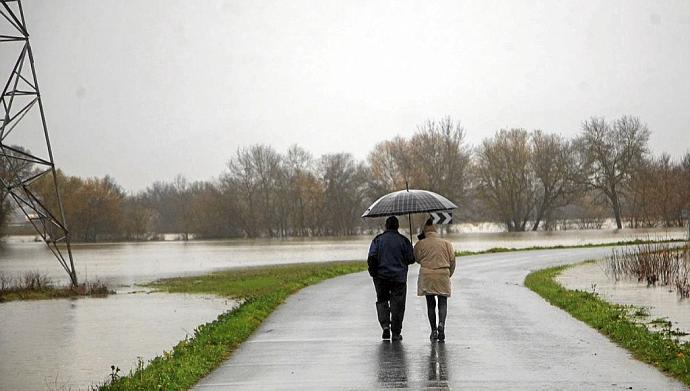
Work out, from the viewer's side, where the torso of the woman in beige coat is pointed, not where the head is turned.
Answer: away from the camera

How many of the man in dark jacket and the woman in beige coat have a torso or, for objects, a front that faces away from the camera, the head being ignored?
2

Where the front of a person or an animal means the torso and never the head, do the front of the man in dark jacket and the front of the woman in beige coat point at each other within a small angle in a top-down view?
no

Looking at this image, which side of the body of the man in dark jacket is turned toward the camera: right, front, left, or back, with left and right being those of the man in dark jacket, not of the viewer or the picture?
back

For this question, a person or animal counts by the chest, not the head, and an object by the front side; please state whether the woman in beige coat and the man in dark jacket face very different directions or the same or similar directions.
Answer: same or similar directions

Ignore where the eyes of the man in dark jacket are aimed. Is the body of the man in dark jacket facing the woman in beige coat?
no

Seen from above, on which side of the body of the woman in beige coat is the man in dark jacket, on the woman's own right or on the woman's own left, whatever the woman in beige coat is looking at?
on the woman's own left
